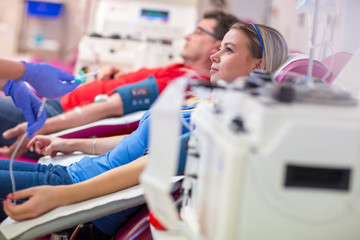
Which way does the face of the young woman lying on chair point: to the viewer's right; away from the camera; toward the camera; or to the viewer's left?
to the viewer's left

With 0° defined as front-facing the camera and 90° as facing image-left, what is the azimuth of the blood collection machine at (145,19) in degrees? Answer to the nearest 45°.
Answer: approximately 0°

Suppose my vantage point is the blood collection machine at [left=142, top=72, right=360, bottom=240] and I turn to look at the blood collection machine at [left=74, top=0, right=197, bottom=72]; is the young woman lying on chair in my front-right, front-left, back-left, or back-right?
front-left

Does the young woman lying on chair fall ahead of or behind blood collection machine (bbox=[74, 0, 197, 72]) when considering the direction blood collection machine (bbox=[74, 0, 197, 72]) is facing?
ahead

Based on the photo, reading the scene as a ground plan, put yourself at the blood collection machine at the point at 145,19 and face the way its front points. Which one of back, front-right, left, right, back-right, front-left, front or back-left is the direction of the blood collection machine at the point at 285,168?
front
